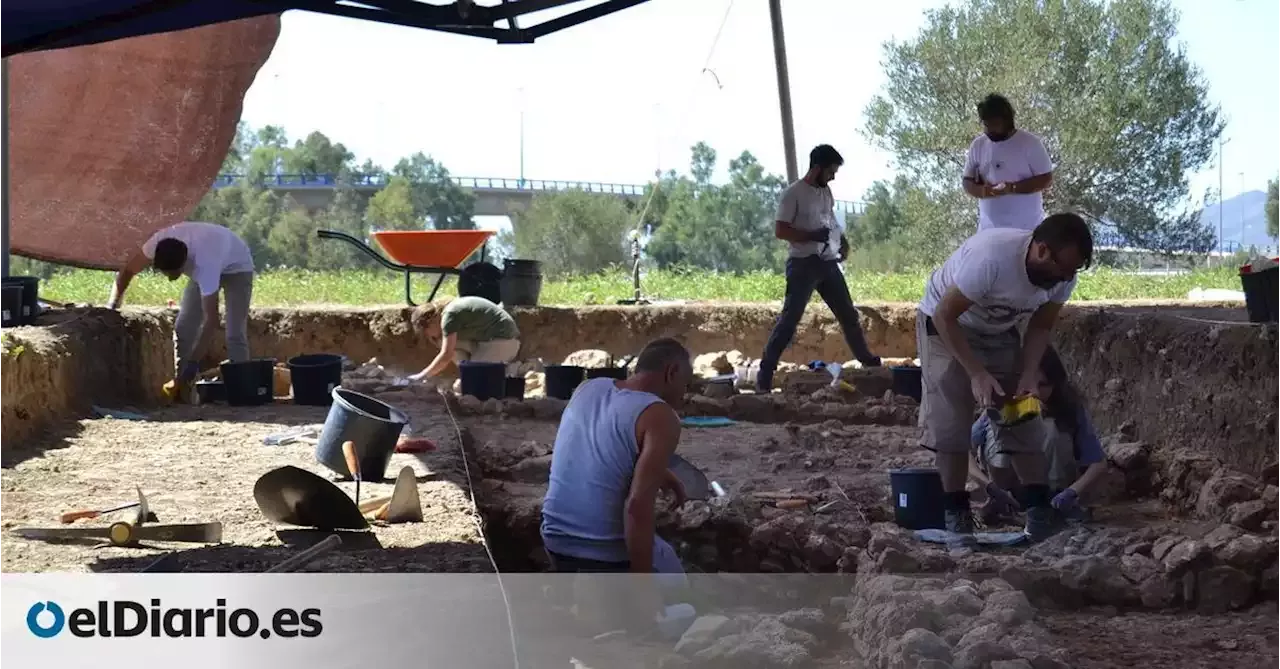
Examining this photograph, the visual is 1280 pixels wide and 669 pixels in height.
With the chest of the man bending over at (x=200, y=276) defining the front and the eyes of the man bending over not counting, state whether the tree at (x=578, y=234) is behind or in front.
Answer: behind

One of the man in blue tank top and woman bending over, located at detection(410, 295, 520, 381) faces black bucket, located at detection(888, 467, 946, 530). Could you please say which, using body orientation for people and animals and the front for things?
the man in blue tank top

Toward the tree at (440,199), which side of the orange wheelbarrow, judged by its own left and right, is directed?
left

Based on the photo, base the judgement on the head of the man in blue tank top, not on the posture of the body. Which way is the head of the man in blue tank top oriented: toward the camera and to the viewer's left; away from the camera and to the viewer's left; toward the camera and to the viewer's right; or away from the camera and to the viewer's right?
away from the camera and to the viewer's right

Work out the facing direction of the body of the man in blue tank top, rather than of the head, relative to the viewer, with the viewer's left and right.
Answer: facing away from the viewer and to the right of the viewer

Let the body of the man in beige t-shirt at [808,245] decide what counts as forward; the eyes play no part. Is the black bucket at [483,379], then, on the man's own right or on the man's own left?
on the man's own right

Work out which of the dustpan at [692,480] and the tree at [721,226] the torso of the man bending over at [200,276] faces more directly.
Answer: the dustpan

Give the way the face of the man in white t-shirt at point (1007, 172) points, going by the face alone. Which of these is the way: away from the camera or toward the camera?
toward the camera

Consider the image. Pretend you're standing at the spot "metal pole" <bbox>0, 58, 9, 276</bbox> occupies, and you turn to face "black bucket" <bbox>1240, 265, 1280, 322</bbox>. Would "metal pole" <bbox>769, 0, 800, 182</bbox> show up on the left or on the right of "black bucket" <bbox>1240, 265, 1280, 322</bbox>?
left

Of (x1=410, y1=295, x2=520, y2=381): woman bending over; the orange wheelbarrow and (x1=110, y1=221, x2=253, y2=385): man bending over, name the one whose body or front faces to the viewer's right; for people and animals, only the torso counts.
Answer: the orange wheelbarrow

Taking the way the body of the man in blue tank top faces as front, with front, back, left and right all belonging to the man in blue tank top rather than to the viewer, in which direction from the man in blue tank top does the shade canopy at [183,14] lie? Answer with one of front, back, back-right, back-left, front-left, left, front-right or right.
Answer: left

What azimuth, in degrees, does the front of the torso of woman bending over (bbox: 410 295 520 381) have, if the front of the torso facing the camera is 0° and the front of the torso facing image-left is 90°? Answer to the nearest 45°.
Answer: approximately 90°

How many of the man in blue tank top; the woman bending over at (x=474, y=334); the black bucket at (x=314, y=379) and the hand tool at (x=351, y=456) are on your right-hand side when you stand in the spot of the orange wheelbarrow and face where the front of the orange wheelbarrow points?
4

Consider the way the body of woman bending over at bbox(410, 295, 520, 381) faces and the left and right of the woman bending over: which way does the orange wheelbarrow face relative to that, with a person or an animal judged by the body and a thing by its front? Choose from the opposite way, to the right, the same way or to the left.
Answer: the opposite way

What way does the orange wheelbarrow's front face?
to the viewer's right

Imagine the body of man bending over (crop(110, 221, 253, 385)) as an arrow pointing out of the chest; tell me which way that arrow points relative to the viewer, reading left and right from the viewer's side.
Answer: facing the viewer and to the left of the viewer
